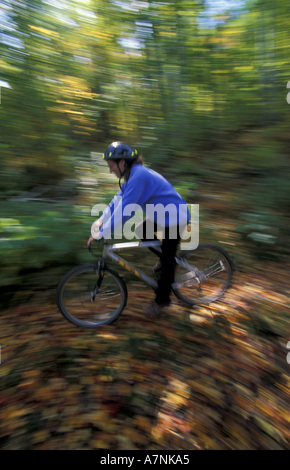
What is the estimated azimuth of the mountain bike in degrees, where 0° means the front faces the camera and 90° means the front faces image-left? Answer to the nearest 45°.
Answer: approximately 90°

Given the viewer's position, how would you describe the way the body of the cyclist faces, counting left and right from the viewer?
facing to the left of the viewer

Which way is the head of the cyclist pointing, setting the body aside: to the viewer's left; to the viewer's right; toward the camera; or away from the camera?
to the viewer's left
